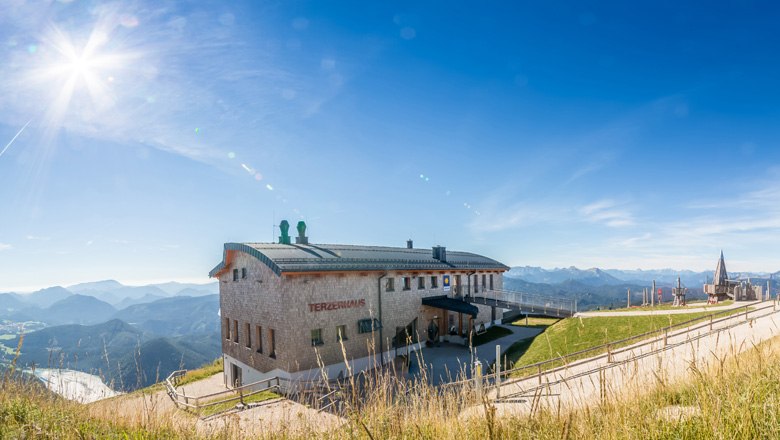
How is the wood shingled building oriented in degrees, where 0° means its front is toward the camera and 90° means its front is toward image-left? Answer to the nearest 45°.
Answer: approximately 315°
